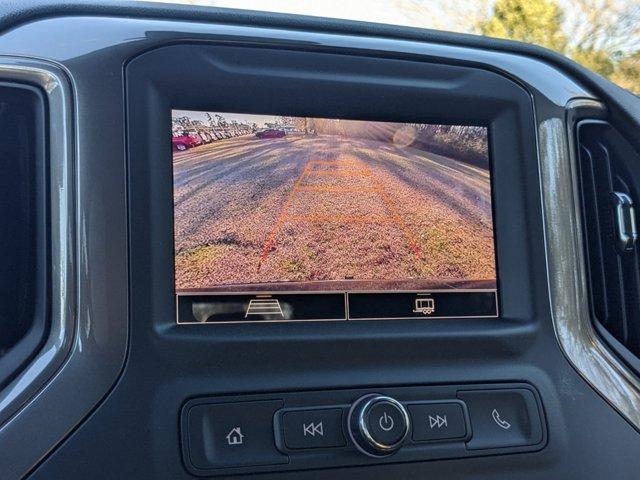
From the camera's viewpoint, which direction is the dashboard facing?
toward the camera

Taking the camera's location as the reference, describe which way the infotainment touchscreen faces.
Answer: facing the viewer
